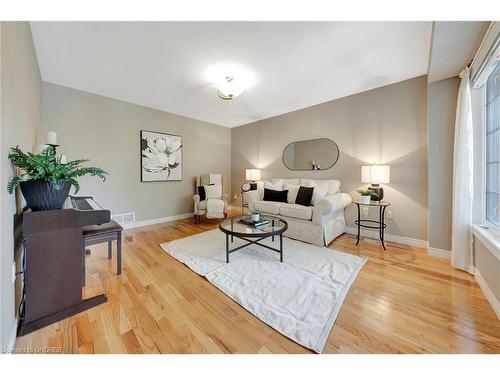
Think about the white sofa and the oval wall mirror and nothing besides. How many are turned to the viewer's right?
0

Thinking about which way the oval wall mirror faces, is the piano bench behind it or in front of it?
in front

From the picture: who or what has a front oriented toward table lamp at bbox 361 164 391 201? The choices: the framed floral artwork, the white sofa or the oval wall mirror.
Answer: the framed floral artwork

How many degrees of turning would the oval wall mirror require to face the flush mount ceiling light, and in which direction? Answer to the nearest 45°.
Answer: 0° — it already faces it

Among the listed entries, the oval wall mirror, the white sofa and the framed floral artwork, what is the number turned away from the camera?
0

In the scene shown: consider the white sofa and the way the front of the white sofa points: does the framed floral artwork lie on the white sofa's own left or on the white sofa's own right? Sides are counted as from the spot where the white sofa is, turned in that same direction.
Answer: on the white sofa's own right

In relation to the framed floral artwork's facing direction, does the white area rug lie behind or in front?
in front

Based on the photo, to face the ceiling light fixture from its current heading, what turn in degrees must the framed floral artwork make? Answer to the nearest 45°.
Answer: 0° — it already faces it

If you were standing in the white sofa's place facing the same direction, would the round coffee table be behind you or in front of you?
in front

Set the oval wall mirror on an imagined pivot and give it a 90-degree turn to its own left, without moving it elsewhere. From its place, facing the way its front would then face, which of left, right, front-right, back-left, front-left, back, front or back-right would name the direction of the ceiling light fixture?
right

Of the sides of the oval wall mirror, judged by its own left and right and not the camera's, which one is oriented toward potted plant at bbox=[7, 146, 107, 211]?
front

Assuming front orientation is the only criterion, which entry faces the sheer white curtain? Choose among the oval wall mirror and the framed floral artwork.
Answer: the framed floral artwork

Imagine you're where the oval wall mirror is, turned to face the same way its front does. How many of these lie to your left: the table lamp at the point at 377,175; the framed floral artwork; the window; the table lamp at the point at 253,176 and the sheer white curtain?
3

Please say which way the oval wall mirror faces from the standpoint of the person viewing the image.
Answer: facing the viewer and to the left of the viewer
